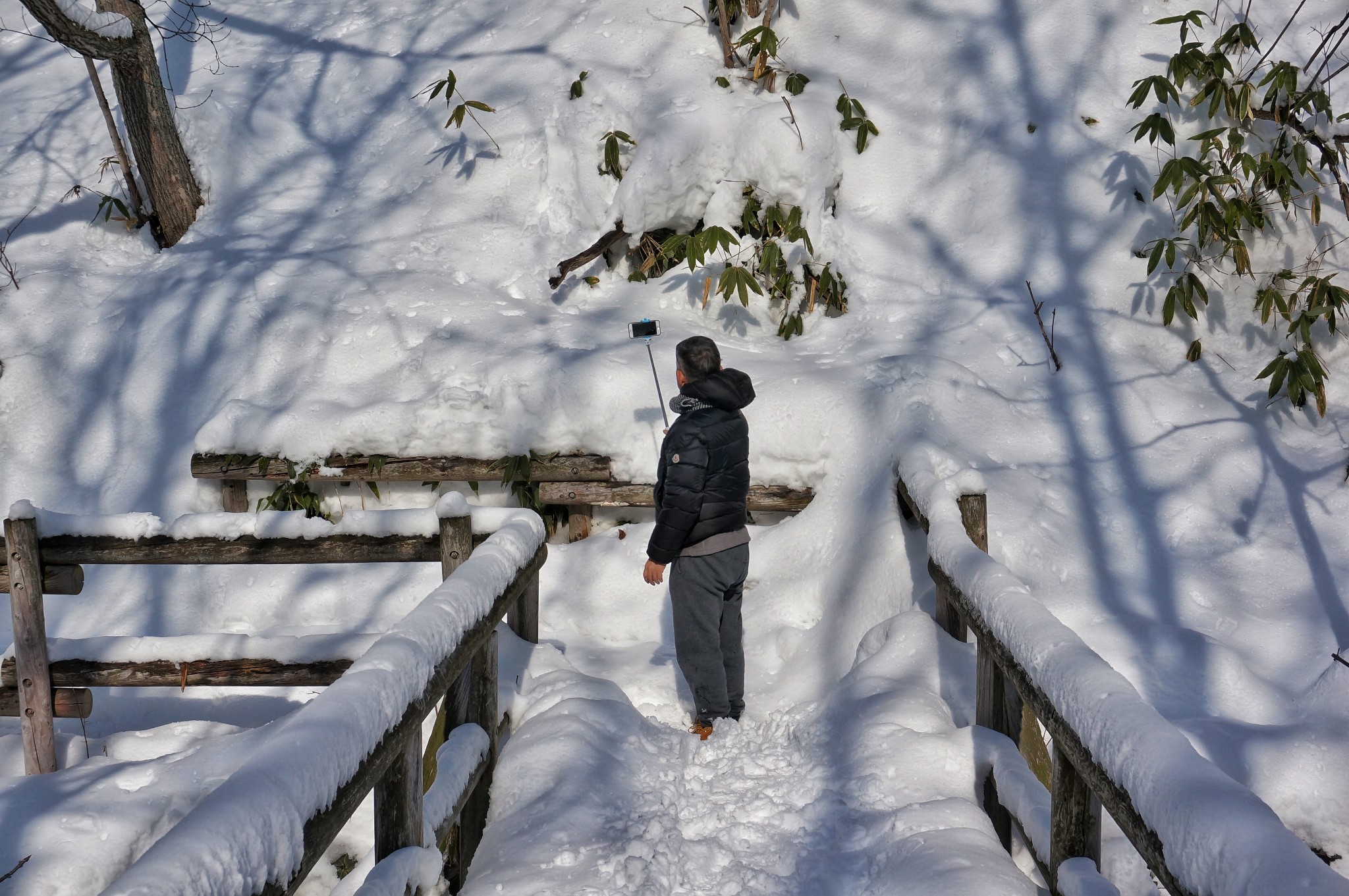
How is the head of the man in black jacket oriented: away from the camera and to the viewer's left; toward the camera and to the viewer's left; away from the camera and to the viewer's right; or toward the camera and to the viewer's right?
away from the camera and to the viewer's left

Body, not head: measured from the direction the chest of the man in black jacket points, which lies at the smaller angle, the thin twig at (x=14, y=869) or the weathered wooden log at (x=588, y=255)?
the weathered wooden log

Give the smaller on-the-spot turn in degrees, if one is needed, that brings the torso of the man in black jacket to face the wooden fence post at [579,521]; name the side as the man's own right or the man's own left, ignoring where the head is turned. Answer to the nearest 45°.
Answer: approximately 45° to the man's own right

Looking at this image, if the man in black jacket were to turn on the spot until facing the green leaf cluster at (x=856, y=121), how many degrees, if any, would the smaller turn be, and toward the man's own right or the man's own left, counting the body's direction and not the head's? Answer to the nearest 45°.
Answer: approximately 45° to the man's own right

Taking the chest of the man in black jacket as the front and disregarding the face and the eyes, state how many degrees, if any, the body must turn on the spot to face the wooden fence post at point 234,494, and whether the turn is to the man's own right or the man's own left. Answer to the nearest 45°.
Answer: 0° — they already face it

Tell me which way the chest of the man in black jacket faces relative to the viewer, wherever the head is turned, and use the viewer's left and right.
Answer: facing away from the viewer and to the left of the viewer

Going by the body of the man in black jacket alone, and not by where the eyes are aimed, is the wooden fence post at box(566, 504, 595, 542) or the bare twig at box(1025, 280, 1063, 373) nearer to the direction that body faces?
the wooden fence post

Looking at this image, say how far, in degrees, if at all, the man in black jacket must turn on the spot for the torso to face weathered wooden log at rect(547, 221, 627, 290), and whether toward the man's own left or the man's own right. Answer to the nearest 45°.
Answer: approximately 45° to the man's own right

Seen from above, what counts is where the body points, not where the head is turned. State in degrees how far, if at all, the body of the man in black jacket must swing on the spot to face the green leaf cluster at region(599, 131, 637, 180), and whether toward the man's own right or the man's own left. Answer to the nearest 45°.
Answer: approximately 45° to the man's own right

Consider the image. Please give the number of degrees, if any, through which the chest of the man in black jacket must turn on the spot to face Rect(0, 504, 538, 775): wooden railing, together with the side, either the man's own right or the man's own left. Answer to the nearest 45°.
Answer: approximately 45° to the man's own left
